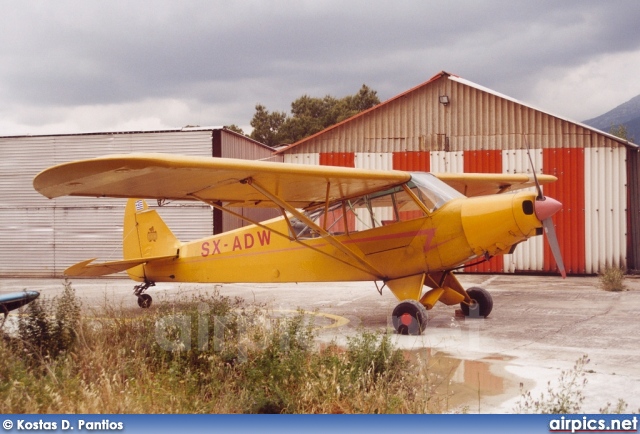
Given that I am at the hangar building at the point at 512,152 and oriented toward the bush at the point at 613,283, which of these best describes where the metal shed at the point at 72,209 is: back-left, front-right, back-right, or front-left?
back-right

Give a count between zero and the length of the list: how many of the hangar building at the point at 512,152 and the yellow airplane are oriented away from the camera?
0

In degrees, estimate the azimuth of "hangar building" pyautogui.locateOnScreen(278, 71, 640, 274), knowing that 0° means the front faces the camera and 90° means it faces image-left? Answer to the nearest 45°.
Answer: approximately 0°

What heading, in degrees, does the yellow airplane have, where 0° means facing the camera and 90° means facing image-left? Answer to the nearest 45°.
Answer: approximately 315°

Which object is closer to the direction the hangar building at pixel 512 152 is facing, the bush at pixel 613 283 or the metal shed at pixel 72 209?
the bush

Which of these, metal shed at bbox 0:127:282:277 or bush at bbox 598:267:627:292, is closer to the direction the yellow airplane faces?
the bush

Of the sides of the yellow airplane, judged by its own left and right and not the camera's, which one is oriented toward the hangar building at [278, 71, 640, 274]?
left

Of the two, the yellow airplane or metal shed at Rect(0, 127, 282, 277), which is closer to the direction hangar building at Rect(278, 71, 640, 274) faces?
the yellow airplane

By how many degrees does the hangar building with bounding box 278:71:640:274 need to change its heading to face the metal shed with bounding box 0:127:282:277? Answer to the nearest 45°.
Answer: approximately 90° to its right

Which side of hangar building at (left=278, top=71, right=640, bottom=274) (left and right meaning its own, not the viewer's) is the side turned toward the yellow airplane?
front
